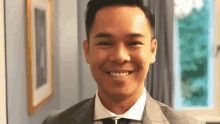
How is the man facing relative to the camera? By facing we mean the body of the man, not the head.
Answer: toward the camera

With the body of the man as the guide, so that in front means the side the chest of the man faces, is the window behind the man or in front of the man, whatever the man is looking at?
behind

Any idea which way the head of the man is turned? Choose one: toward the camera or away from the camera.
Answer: toward the camera
